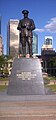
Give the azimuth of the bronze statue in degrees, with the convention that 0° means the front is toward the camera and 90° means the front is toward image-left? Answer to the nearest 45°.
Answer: approximately 0°
